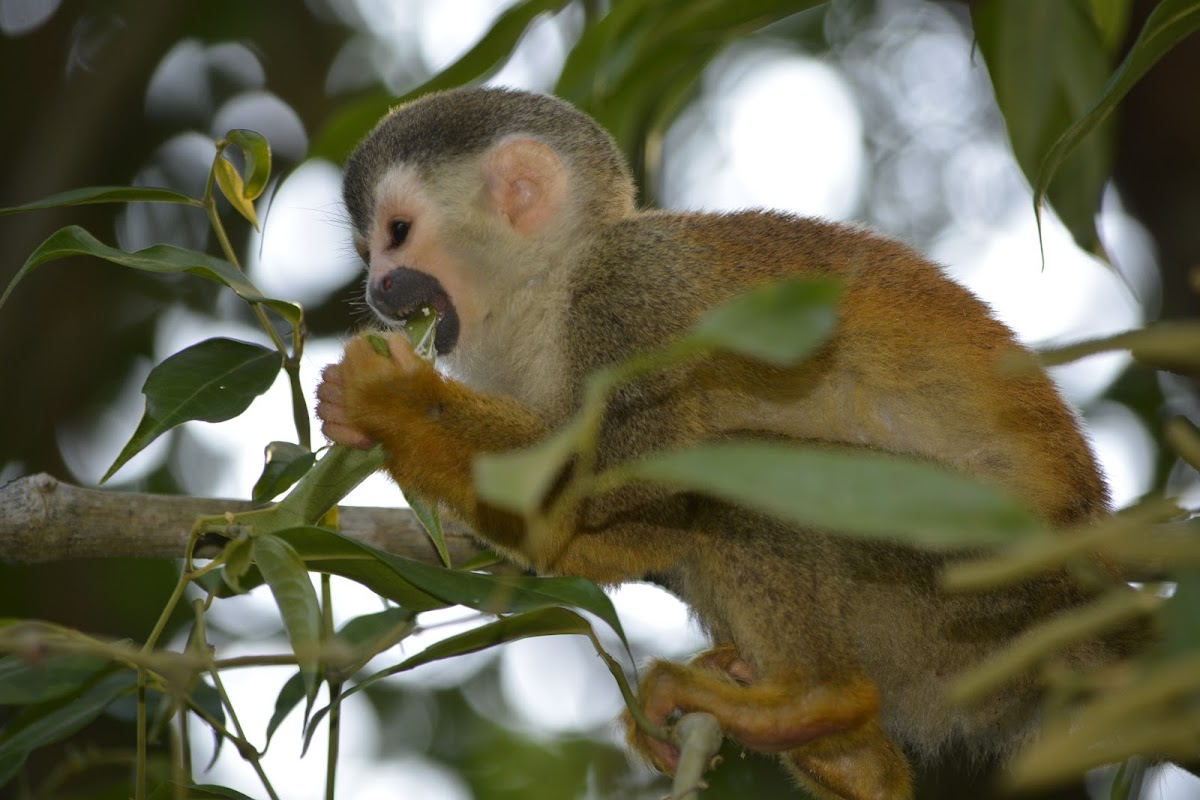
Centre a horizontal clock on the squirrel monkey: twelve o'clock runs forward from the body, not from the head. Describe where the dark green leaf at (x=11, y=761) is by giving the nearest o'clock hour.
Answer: The dark green leaf is roughly at 11 o'clock from the squirrel monkey.

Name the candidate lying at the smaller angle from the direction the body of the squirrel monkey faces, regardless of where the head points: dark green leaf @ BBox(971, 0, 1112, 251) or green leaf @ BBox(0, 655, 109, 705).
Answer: the green leaf

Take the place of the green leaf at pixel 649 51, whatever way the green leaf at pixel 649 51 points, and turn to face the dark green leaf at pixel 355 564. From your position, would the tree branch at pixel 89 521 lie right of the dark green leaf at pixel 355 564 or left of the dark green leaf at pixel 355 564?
right

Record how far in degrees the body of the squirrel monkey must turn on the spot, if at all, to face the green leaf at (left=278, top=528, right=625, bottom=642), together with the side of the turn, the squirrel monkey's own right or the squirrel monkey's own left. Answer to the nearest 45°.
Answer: approximately 45° to the squirrel monkey's own left

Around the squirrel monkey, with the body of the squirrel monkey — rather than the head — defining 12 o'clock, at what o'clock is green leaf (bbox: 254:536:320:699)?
The green leaf is roughly at 12 o'clock from the squirrel monkey.

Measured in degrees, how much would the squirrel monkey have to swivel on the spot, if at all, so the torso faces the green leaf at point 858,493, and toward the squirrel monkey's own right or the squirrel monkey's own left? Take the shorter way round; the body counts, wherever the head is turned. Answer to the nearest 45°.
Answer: approximately 90° to the squirrel monkey's own left

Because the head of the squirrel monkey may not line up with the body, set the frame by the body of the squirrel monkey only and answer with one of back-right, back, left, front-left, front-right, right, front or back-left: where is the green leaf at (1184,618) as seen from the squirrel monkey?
left

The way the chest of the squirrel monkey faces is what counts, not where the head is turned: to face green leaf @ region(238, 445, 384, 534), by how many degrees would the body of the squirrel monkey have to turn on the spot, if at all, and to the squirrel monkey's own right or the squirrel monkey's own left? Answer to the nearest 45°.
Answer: approximately 45° to the squirrel monkey's own left

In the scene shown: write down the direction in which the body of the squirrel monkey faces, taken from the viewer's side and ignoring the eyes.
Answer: to the viewer's left

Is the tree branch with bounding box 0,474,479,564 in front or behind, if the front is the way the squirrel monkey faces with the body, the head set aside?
in front

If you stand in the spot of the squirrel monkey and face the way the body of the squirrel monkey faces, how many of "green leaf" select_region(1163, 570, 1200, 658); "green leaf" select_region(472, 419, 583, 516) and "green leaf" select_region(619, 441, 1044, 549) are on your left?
3
